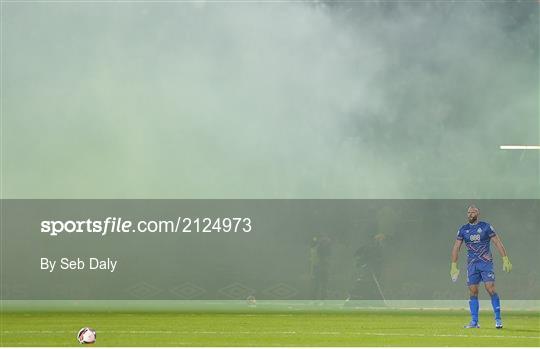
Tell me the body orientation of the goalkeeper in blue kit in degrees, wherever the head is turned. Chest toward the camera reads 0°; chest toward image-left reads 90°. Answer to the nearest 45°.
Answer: approximately 0°

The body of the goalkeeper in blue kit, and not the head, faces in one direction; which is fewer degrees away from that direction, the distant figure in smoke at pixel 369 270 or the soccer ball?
the soccer ball

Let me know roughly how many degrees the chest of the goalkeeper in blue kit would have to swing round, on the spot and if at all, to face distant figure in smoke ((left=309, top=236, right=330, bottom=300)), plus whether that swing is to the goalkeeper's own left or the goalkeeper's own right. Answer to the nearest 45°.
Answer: approximately 135° to the goalkeeper's own right

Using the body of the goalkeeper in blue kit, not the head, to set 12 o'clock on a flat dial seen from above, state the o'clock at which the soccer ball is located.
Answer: The soccer ball is roughly at 2 o'clock from the goalkeeper in blue kit.

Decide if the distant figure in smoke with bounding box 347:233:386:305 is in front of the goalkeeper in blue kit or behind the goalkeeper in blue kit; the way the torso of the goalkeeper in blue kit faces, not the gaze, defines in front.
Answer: behind

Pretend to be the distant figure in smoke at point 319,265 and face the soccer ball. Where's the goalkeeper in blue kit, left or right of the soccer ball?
left

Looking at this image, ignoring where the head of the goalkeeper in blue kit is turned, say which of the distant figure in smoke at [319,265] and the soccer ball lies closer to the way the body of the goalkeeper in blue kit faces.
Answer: the soccer ball
